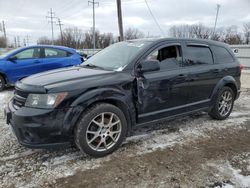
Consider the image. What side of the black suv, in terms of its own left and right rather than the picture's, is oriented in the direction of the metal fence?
back

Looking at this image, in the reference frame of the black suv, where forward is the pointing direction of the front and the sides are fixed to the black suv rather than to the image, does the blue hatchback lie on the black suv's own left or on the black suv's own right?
on the black suv's own right

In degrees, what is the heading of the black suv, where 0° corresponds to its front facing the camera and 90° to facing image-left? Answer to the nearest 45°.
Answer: approximately 45°

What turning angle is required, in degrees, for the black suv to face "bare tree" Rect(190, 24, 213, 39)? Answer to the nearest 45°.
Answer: approximately 135° to its right

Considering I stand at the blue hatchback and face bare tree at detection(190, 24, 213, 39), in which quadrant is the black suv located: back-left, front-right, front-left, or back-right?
back-right

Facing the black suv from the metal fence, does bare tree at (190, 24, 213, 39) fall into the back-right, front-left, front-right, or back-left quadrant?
back-right
